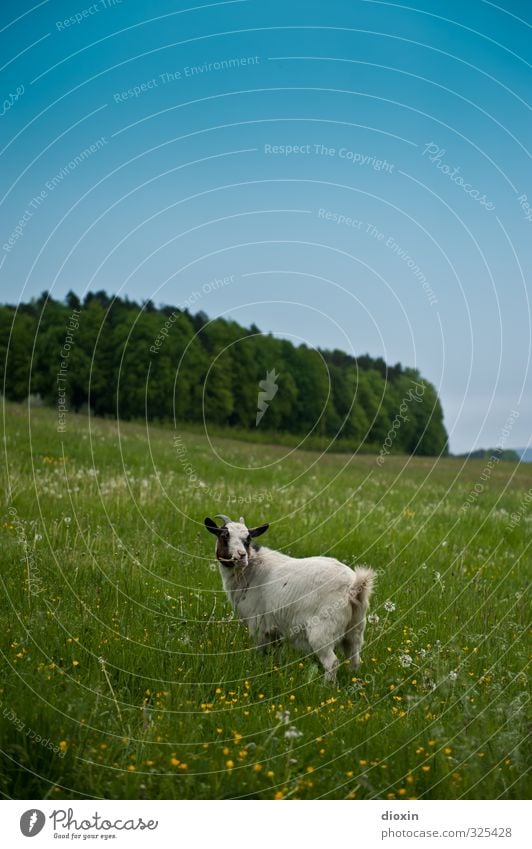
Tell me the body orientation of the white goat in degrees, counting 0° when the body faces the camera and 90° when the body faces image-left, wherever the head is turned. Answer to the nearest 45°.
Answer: approximately 135°

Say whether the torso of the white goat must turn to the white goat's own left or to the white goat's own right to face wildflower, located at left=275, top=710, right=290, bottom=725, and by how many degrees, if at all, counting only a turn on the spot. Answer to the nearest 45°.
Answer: approximately 135° to the white goat's own left

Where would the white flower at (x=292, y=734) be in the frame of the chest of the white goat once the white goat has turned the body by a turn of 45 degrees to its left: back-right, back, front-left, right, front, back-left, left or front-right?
left
